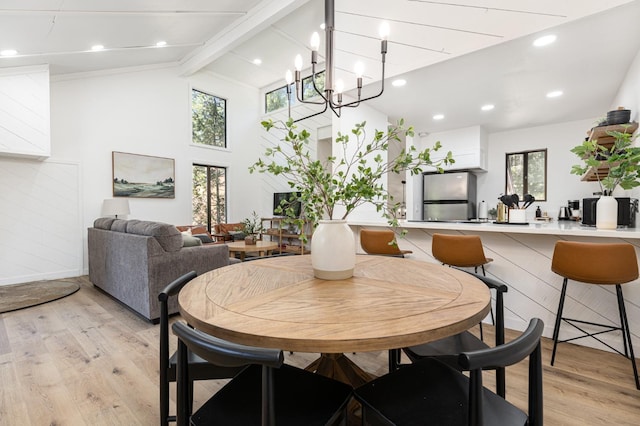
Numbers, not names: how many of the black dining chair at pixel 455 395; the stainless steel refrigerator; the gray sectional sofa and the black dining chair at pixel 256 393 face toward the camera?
1

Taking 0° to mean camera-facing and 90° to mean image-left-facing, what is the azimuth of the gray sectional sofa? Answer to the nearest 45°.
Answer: approximately 225°

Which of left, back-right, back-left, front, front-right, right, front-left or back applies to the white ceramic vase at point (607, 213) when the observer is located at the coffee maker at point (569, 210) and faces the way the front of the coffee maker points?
front-left

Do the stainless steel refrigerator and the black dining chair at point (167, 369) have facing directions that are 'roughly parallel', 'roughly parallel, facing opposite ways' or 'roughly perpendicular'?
roughly perpendicular

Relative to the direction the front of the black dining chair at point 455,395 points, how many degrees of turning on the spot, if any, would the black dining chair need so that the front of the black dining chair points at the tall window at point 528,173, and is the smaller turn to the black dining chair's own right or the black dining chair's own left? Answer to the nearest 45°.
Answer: approximately 45° to the black dining chair's own right

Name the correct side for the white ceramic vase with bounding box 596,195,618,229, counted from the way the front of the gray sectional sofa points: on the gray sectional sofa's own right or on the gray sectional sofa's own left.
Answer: on the gray sectional sofa's own right

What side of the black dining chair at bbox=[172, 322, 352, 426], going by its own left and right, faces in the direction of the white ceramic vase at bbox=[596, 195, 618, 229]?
front

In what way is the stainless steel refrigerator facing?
toward the camera

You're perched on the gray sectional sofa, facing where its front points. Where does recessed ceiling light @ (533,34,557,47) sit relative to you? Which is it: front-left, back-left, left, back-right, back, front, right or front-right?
right

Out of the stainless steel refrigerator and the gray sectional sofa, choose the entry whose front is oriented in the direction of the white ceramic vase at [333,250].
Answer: the stainless steel refrigerator

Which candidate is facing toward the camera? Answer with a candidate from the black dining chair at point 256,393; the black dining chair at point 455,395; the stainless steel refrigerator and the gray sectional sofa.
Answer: the stainless steel refrigerator

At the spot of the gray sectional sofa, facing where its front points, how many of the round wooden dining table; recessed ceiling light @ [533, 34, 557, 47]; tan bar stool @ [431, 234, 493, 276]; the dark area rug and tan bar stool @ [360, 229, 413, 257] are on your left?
1

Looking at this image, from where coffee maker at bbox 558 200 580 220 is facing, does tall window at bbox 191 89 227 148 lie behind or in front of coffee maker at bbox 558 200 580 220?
in front

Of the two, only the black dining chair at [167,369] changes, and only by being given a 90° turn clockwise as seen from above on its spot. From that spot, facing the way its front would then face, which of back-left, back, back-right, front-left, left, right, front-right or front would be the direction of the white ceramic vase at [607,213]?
back-left

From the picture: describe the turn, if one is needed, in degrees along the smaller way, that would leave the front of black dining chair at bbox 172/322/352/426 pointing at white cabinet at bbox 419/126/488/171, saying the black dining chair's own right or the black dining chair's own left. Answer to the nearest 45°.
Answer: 0° — it already faces it

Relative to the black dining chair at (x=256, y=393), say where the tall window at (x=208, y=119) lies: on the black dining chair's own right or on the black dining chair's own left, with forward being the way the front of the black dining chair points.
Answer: on the black dining chair's own left

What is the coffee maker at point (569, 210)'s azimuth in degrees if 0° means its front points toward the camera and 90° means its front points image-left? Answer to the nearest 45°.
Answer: approximately 45°

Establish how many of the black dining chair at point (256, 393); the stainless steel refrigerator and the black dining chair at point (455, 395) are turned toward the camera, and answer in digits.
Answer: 1

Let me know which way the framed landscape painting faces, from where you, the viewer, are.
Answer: facing the viewer and to the right of the viewer

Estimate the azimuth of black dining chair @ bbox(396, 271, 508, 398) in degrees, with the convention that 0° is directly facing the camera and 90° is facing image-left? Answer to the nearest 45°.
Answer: approximately 45°
